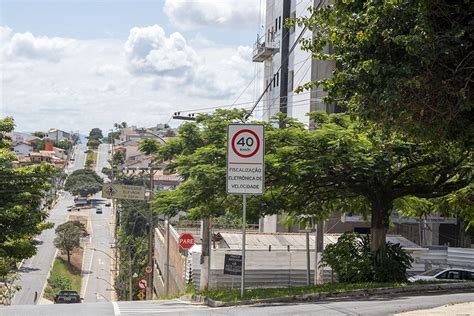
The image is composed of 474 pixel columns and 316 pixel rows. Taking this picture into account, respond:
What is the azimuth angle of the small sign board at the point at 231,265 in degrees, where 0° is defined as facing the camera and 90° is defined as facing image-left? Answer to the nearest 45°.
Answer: approximately 0°

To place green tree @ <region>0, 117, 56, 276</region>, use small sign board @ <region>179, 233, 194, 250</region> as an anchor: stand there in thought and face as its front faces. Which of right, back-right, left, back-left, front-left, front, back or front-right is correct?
front-right

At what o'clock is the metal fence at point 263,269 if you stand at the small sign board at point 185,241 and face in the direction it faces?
The metal fence is roughly at 9 o'clock from the small sign board.

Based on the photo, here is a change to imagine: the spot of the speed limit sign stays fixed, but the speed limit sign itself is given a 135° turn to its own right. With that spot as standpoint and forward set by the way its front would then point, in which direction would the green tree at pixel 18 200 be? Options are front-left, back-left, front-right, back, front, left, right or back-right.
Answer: front

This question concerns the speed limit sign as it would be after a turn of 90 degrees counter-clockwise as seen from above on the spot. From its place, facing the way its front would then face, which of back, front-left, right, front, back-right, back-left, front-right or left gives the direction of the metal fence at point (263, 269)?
left
